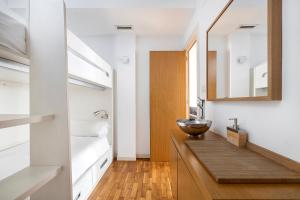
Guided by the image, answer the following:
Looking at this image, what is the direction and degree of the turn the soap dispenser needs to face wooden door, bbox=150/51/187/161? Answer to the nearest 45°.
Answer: approximately 45° to its right

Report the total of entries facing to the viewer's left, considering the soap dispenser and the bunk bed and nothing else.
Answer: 1

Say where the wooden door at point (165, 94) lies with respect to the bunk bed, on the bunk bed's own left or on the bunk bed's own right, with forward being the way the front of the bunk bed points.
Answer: on the bunk bed's own left

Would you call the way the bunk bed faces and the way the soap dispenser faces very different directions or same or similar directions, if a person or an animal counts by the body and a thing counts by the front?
very different directions

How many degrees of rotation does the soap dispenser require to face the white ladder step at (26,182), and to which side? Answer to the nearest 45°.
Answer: approximately 45° to its left

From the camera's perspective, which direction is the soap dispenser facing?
to the viewer's left

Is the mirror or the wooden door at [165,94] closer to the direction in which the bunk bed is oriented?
the mirror
